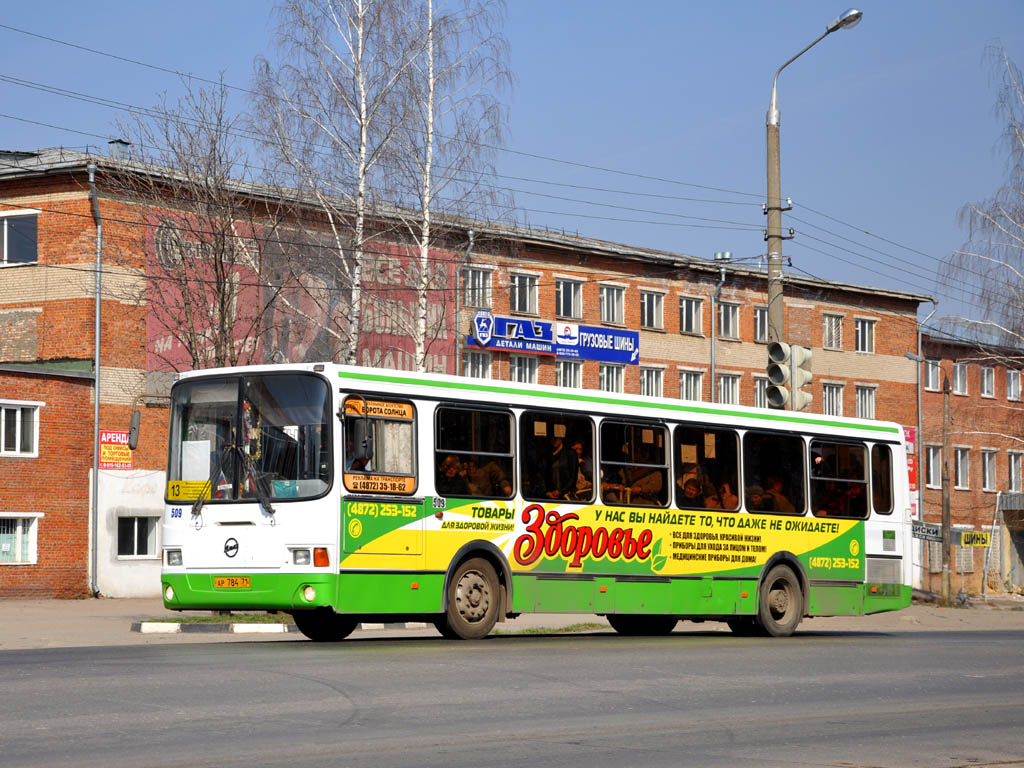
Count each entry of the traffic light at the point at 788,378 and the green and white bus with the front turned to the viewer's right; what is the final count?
0

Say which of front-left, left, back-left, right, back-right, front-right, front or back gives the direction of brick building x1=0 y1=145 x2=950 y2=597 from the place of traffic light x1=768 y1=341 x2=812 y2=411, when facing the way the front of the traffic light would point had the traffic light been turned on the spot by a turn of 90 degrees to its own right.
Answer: front

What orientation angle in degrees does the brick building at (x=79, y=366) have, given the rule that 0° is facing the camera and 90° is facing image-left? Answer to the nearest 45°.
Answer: approximately 315°

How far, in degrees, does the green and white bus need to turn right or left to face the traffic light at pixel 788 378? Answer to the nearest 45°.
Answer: approximately 180°

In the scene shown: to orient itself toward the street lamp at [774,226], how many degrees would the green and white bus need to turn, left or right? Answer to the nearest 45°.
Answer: approximately 180°

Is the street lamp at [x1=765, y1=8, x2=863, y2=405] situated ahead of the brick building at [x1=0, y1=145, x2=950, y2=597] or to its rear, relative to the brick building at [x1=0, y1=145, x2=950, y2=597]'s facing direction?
ahead

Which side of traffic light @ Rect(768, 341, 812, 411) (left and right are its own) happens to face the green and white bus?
front

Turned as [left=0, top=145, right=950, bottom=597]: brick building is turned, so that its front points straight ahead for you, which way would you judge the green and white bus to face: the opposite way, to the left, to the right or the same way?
to the right

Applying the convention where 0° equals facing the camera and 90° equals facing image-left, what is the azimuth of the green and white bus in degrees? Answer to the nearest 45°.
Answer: approximately 45°

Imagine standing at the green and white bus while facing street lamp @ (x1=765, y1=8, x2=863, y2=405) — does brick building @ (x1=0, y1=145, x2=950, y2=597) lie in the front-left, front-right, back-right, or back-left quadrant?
front-left
